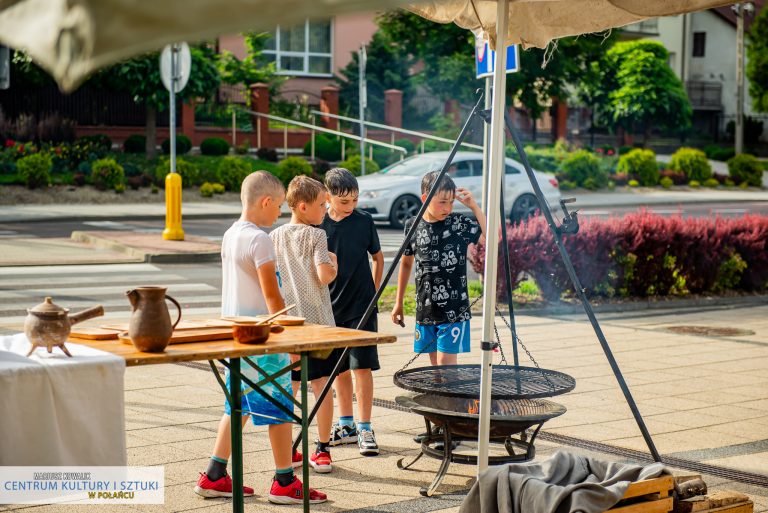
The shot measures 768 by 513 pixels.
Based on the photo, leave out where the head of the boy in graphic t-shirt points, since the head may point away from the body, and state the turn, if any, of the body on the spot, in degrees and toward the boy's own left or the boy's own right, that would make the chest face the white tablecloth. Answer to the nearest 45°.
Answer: approximately 45° to the boy's own right

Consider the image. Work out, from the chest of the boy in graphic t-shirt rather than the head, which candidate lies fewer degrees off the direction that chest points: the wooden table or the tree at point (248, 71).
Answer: the wooden table

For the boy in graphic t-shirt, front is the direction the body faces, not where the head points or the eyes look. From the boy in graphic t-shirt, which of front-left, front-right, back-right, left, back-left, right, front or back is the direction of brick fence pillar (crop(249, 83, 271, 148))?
back

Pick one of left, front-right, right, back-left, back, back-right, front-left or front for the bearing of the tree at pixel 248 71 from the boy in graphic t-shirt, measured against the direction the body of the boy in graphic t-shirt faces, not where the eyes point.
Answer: back

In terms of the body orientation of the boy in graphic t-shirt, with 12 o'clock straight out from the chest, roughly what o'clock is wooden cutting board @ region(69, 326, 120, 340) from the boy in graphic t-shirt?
The wooden cutting board is roughly at 1 o'clock from the boy in graphic t-shirt.

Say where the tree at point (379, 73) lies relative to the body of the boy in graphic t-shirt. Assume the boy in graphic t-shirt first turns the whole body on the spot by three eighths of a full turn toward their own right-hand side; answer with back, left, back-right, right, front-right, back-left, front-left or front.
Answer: front-right

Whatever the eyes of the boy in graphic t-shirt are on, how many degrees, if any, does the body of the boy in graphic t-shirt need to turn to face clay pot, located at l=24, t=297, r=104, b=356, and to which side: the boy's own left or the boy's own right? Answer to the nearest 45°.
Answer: approximately 45° to the boy's own right

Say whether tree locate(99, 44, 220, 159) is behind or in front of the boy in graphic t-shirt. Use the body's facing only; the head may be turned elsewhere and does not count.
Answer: behind

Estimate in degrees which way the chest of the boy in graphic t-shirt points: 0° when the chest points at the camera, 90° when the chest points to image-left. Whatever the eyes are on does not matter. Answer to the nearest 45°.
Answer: approximately 0°

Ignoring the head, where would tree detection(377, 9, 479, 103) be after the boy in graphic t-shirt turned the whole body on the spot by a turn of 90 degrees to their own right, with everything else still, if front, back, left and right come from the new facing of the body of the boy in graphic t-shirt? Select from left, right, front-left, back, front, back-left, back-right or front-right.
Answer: right

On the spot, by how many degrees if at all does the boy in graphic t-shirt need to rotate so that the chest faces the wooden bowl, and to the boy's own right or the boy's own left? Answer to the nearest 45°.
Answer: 0° — they already face it
